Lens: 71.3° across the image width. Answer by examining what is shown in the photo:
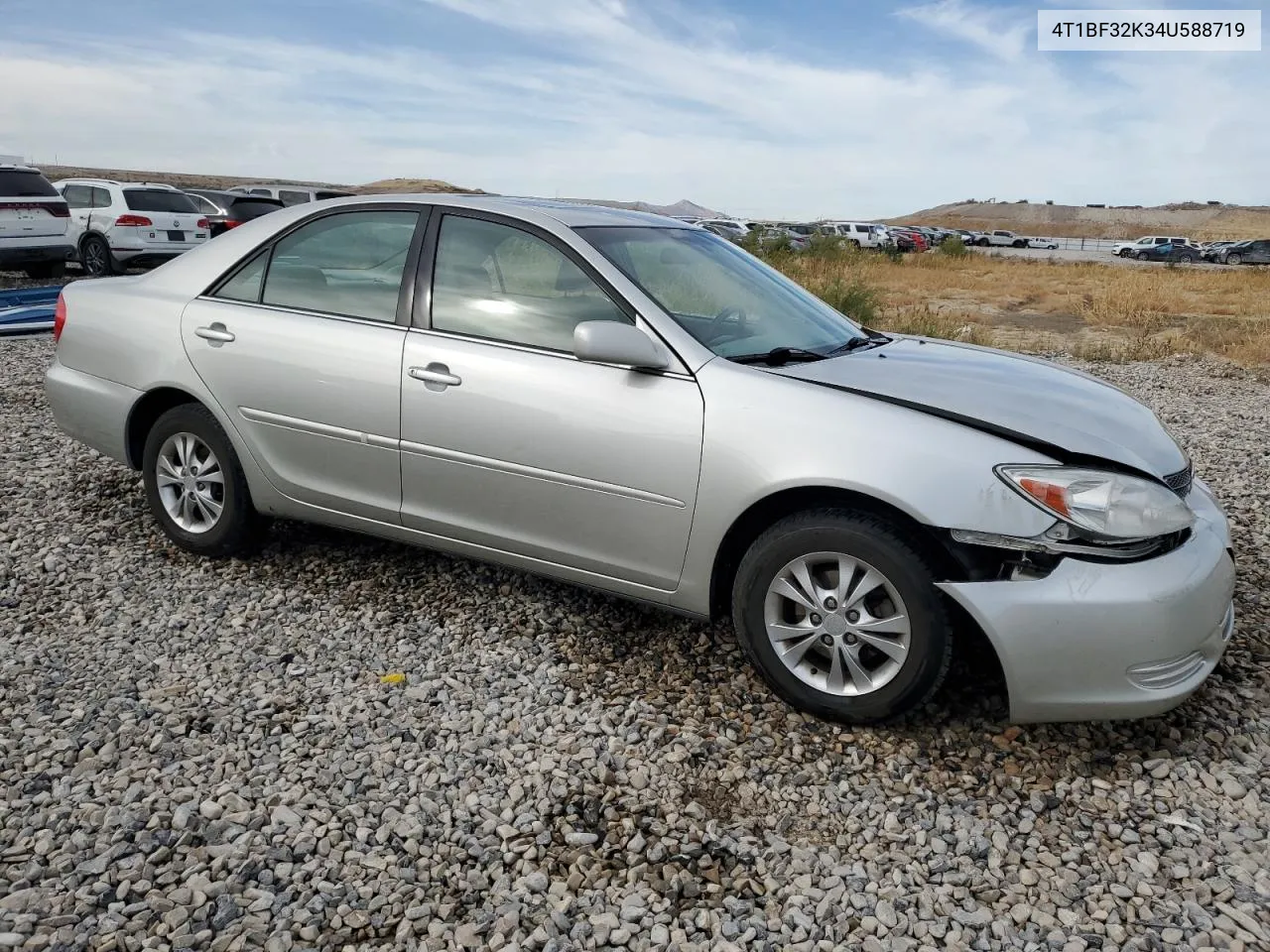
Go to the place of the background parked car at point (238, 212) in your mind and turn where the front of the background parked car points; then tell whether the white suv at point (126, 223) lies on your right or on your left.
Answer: on your left

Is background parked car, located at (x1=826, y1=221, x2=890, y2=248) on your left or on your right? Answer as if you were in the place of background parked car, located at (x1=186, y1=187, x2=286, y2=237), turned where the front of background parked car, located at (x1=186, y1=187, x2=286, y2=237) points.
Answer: on your right

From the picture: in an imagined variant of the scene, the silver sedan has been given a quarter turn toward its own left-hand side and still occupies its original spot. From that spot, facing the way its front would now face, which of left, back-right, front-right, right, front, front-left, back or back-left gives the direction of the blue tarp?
left

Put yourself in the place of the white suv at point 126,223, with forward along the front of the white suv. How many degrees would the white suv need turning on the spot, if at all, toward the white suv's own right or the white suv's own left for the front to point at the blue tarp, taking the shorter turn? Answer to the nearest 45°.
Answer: approximately 135° to the white suv's own left

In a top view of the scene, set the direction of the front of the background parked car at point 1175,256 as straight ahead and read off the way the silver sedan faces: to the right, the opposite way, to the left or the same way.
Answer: the opposite way

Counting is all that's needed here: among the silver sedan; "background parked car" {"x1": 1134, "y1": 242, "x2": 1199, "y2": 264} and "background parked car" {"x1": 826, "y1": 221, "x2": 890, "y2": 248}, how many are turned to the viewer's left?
1

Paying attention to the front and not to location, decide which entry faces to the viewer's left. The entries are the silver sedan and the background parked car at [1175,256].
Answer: the background parked car

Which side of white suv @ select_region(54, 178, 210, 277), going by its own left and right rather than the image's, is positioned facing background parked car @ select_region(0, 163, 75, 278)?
left

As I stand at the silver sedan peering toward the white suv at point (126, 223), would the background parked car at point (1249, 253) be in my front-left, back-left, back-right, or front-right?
front-right

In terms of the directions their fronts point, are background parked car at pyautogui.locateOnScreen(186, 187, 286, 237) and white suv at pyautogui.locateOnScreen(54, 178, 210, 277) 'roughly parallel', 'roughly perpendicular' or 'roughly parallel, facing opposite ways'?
roughly parallel

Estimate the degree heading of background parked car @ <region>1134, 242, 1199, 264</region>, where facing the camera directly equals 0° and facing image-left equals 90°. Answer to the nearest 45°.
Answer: approximately 90°
